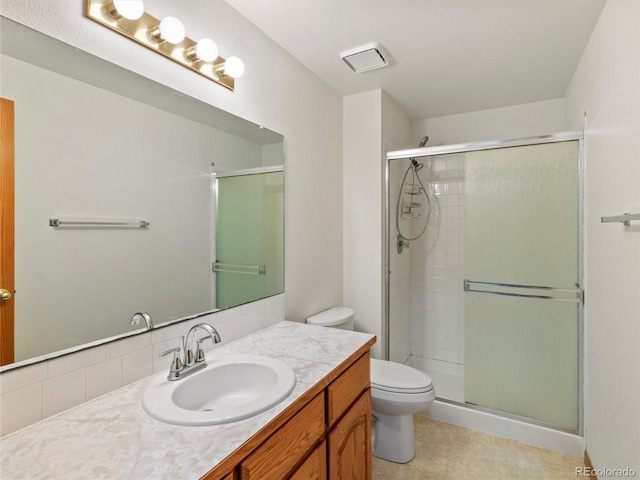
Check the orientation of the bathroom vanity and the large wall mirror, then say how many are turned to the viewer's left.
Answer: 0

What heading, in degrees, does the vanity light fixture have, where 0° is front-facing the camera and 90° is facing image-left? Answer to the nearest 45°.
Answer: approximately 315°

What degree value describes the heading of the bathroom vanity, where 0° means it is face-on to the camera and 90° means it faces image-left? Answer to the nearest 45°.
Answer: approximately 315°

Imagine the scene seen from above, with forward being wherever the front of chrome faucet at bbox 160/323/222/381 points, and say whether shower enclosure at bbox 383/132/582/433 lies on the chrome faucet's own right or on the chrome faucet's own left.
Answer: on the chrome faucet's own left
